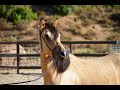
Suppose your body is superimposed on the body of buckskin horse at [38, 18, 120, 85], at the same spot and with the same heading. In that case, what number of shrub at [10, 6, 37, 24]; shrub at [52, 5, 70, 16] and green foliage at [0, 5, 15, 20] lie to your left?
0

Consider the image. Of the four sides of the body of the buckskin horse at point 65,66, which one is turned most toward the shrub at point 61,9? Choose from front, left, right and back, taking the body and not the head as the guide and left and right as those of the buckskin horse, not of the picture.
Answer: right

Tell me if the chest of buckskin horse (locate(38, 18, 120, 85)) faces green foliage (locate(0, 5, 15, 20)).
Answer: no

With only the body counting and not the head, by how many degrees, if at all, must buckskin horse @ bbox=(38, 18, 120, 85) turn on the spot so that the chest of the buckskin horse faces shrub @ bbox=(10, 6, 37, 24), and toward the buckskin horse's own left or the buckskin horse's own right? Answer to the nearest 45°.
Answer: approximately 90° to the buckskin horse's own right

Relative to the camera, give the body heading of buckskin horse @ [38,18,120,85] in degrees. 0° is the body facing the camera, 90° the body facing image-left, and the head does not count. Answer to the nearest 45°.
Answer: approximately 90°
